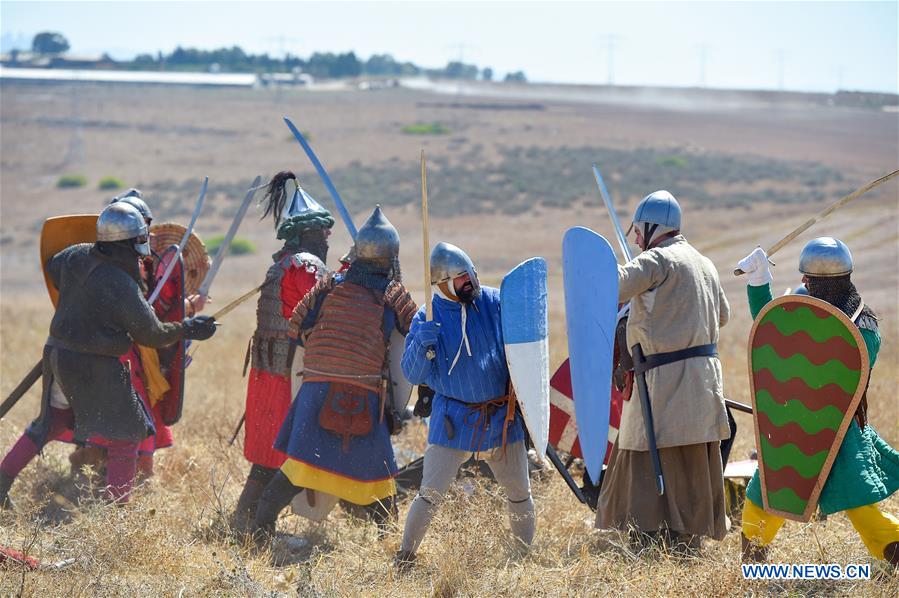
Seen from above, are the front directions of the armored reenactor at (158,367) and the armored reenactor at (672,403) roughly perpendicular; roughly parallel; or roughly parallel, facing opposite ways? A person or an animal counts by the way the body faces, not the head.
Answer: roughly perpendicular

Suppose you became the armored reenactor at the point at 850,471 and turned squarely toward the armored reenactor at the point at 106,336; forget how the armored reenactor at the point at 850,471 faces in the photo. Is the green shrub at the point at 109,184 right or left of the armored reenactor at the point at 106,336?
right

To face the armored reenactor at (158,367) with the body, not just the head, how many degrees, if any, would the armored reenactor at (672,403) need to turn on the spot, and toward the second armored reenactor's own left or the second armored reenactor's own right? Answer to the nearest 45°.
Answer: approximately 45° to the second armored reenactor's own left

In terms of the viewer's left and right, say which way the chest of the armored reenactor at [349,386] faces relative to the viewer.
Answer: facing away from the viewer

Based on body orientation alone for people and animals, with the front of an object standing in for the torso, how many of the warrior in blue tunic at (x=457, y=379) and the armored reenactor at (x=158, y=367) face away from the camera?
0
